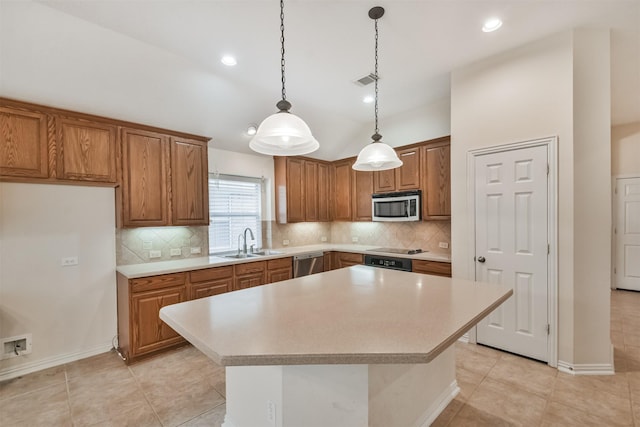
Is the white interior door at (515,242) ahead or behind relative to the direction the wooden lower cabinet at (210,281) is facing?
ahead

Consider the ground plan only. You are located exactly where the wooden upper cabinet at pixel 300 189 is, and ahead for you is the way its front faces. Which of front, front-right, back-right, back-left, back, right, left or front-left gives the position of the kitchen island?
front-right

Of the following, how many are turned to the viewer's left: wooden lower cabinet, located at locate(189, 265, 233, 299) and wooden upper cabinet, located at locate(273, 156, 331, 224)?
0

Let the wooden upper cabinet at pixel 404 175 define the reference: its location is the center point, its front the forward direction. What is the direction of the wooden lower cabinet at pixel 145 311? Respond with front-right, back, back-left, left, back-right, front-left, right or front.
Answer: front

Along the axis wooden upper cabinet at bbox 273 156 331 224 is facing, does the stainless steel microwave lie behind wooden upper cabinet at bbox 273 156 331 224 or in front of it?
in front

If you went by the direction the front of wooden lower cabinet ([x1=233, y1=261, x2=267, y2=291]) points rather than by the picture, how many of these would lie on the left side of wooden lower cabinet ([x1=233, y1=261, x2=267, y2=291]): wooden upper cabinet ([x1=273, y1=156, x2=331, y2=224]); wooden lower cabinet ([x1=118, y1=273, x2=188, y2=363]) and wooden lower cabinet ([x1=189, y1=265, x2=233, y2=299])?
1

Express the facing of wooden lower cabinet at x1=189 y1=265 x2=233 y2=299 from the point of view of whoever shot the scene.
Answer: facing the viewer and to the right of the viewer

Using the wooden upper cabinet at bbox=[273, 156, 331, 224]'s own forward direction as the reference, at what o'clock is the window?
The window is roughly at 4 o'clock from the wooden upper cabinet.

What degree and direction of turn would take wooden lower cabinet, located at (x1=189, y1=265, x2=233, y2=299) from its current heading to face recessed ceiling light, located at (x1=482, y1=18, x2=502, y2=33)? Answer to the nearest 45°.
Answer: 0° — it already faces it

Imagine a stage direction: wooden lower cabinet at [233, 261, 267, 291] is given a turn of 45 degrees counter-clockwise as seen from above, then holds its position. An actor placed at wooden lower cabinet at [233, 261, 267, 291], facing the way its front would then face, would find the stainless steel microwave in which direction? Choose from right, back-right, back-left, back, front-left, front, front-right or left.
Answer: front

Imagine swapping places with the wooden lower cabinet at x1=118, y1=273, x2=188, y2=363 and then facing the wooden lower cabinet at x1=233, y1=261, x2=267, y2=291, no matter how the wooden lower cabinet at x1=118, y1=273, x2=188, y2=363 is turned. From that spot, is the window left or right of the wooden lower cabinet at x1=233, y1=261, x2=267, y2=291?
left

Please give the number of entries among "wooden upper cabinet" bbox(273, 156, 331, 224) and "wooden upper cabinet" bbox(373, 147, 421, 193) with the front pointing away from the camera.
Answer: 0

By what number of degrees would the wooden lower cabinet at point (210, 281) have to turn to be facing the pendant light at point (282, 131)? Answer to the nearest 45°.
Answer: approximately 45° to its right
